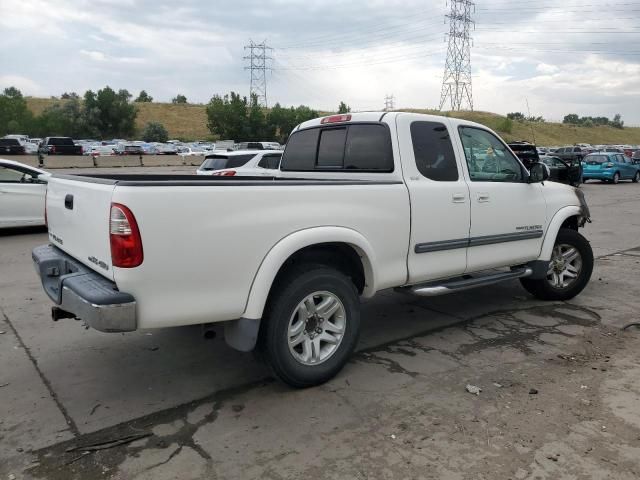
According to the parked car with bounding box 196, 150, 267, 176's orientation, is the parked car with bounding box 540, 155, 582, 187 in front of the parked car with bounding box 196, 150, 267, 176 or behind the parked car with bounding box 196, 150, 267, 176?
in front

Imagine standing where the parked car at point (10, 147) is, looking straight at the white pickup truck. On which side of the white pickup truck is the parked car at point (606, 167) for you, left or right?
left

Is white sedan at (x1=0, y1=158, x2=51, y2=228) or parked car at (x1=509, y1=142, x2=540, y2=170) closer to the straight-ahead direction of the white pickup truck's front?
the parked car

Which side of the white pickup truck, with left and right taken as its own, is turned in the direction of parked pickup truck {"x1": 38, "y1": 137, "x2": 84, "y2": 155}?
left

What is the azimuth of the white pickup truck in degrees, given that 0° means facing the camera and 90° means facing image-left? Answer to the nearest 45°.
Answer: approximately 225°

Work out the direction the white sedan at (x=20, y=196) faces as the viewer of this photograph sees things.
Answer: facing to the right of the viewer
